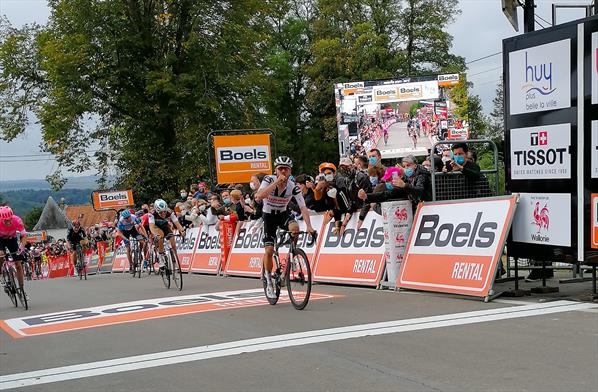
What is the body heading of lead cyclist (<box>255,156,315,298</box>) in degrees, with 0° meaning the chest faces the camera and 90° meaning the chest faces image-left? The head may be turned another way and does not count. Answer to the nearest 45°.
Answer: approximately 0°

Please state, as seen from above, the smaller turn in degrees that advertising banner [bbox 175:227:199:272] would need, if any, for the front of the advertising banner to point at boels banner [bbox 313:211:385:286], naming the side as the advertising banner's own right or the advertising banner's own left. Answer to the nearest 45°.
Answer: approximately 45° to the advertising banner's own left

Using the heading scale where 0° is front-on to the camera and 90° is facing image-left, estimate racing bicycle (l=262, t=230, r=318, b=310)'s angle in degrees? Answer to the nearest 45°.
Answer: approximately 315°

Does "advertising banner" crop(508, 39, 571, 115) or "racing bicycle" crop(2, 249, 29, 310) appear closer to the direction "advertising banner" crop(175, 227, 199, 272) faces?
the racing bicycle

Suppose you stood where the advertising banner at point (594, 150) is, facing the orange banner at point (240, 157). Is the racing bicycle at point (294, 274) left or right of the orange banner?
left

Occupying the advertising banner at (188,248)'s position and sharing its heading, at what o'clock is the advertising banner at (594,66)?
the advertising banner at (594,66) is roughly at 10 o'clock from the advertising banner at (188,248).

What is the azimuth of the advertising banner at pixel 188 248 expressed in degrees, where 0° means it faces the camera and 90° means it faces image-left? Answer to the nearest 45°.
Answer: approximately 45°

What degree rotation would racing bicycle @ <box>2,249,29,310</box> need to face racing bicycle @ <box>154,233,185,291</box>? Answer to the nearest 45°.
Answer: approximately 45° to its left

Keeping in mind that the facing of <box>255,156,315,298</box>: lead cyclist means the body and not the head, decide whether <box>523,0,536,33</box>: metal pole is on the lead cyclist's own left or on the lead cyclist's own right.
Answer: on the lead cyclist's own left
